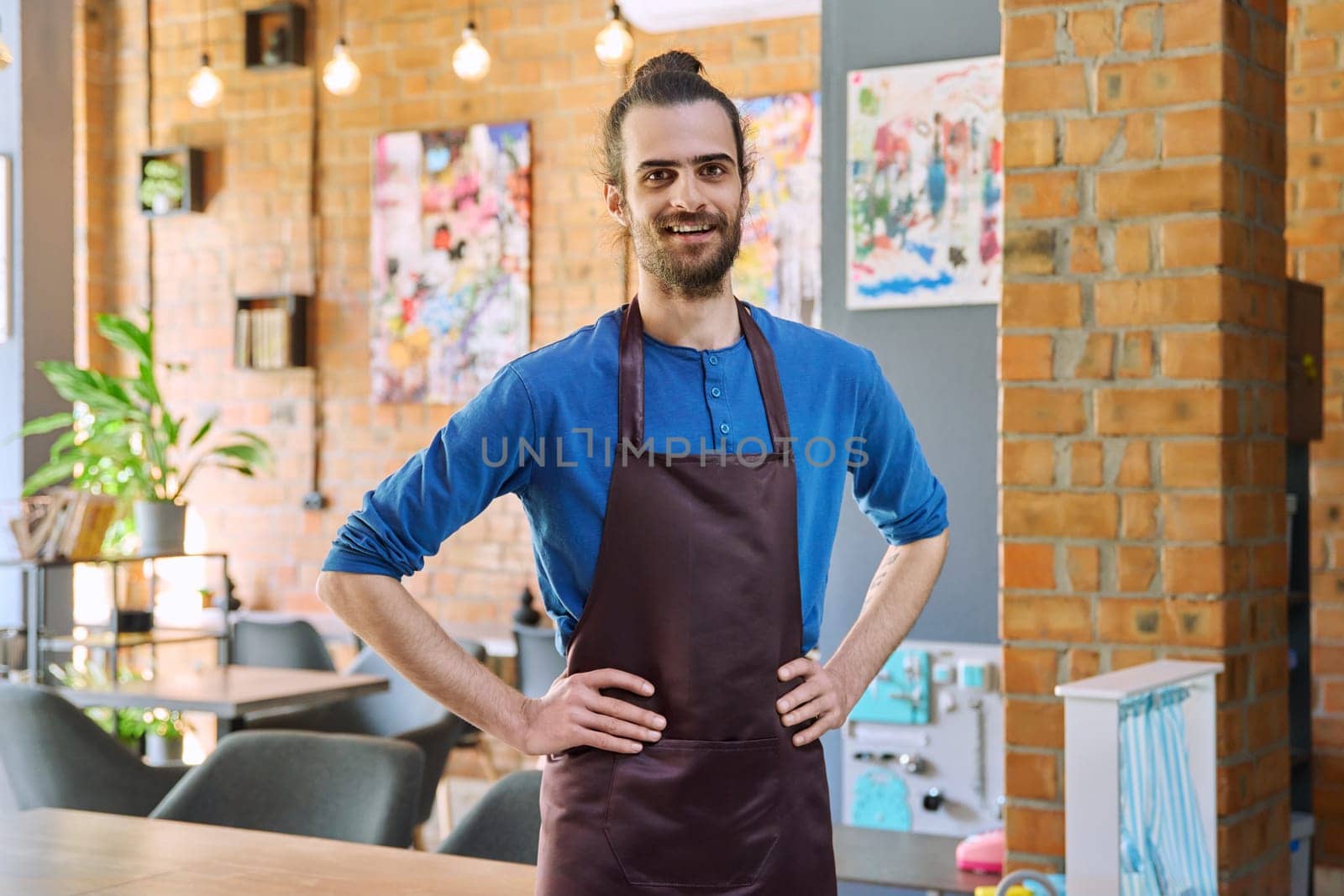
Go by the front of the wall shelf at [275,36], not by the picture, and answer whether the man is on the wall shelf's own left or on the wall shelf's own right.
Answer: on the wall shelf's own left

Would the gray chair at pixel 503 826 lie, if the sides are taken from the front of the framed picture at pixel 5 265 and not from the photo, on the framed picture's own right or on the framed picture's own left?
on the framed picture's own right

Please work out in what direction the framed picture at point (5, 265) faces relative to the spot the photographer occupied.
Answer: facing to the right of the viewer

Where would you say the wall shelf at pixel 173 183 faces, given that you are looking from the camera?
facing the viewer and to the left of the viewer

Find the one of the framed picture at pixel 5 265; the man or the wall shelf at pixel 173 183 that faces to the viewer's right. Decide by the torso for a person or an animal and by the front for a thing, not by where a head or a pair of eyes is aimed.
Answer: the framed picture

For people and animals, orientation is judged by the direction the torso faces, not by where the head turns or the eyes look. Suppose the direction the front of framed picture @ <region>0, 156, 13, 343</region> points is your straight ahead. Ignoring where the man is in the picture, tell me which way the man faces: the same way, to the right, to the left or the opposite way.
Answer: to the right

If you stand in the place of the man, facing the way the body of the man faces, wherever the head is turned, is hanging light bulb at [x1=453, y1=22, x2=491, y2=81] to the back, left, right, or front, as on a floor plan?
back

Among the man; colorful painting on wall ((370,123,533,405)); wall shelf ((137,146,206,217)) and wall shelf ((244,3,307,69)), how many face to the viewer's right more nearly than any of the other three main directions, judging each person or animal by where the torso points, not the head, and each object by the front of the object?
0

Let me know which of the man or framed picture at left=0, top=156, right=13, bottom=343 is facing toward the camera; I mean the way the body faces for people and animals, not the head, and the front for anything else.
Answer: the man

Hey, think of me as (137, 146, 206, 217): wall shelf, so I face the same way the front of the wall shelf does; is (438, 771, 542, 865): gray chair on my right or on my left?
on my left

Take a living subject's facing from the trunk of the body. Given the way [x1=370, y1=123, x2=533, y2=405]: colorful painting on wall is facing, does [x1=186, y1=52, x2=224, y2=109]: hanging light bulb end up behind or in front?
in front

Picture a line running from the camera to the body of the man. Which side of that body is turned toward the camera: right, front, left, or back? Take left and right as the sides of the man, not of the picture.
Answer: front

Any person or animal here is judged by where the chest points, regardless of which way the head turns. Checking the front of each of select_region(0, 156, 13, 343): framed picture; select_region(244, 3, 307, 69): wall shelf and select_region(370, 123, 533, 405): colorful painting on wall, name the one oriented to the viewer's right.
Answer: the framed picture

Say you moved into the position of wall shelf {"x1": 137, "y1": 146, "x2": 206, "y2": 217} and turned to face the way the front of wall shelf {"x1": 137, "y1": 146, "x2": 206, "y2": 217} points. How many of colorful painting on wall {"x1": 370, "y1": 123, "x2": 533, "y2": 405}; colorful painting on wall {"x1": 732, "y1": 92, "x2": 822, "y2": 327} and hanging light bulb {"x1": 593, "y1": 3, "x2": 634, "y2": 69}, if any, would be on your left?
3

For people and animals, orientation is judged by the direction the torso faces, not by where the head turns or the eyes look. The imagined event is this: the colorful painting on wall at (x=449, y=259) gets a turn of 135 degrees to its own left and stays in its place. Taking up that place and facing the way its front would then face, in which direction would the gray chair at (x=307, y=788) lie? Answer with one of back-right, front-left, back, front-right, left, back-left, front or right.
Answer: right

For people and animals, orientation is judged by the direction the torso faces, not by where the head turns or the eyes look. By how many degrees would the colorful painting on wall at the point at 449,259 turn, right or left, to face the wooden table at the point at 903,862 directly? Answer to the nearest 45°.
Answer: approximately 45° to its left
